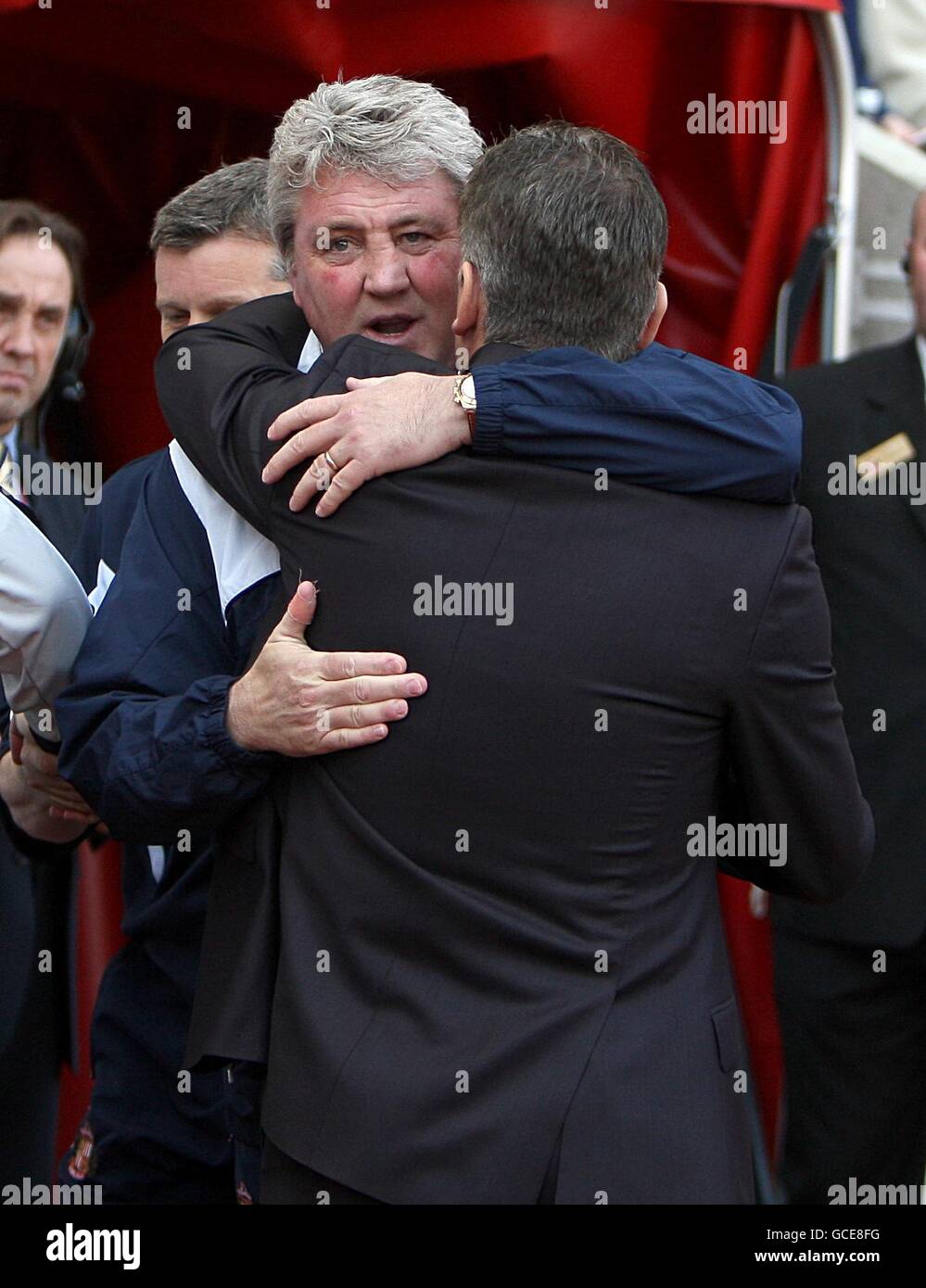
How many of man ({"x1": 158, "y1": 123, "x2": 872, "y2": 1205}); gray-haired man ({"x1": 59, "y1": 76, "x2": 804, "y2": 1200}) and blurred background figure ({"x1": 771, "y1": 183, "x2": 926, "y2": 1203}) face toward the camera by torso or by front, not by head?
2

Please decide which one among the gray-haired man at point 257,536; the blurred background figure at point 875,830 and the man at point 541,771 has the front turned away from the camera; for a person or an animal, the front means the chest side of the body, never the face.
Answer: the man

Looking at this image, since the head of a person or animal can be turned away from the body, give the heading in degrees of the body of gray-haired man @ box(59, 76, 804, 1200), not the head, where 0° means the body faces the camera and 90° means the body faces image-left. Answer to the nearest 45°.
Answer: approximately 0°

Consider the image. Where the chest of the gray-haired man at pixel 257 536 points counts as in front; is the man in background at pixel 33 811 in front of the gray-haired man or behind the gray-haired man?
behind

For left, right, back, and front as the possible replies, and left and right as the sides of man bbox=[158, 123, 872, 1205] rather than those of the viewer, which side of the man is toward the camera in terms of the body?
back

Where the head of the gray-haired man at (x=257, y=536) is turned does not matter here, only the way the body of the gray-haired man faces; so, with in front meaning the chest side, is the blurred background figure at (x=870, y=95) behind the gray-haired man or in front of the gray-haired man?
behind

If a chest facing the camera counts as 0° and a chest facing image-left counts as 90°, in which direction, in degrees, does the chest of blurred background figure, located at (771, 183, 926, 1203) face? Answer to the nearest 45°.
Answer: approximately 0°

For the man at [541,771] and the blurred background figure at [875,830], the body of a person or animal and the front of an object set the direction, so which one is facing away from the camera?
the man

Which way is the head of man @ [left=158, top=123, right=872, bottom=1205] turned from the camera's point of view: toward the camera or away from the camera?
away from the camera
